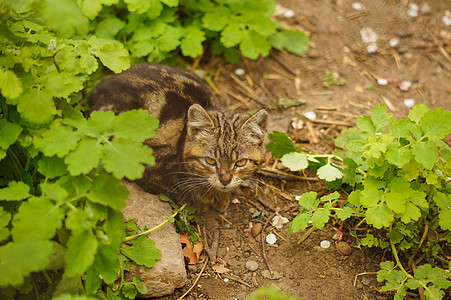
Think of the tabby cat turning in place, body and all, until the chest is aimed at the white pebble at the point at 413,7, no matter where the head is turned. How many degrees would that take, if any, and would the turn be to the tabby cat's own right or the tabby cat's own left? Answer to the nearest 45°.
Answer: approximately 90° to the tabby cat's own left

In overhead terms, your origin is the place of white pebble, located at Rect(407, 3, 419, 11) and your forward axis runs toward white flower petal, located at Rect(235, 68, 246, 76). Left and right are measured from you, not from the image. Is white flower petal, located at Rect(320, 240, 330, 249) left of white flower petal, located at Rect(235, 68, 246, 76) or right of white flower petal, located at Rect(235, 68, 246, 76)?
left

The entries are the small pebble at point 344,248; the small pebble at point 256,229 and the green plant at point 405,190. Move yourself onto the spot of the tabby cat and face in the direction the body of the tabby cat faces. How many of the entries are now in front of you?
3

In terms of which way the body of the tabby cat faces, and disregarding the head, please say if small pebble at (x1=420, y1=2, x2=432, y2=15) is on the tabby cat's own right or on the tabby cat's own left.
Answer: on the tabby cat's own left

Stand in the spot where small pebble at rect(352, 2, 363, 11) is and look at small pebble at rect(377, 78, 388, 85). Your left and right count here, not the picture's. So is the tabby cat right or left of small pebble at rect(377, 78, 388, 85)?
right

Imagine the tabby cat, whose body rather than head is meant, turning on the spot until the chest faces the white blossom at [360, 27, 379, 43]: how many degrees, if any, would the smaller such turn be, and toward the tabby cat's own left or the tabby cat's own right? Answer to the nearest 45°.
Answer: approximately 90° to the tabby cat's own left

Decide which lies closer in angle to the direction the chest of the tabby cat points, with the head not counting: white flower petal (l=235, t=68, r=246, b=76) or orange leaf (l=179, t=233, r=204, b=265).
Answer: the orange leaf

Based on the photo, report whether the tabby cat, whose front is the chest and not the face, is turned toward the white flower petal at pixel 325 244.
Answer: yes

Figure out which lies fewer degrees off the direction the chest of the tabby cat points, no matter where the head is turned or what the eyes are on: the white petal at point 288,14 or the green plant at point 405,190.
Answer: the green plant

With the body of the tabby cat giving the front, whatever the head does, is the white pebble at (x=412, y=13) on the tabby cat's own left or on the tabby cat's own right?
on the tabby cat's own left

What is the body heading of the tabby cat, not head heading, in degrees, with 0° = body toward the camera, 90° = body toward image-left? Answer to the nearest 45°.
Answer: approximately 315°

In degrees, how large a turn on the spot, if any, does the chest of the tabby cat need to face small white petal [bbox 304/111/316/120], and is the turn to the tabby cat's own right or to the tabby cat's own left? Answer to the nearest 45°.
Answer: approximately 90° to the tabby cat's own left

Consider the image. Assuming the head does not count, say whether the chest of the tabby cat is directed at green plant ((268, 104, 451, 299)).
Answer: yes

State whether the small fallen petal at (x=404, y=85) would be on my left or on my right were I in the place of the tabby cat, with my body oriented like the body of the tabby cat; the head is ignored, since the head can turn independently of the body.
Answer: on my left

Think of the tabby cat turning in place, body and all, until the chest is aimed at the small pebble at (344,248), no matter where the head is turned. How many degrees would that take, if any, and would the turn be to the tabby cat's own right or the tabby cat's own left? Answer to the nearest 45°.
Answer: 0° — it already faces it
